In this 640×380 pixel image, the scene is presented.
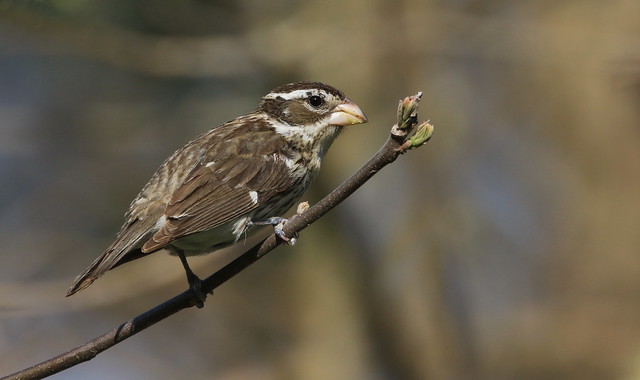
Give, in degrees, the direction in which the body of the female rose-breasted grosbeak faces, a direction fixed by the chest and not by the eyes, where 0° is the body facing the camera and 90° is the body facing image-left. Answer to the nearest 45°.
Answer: approximately 270°
